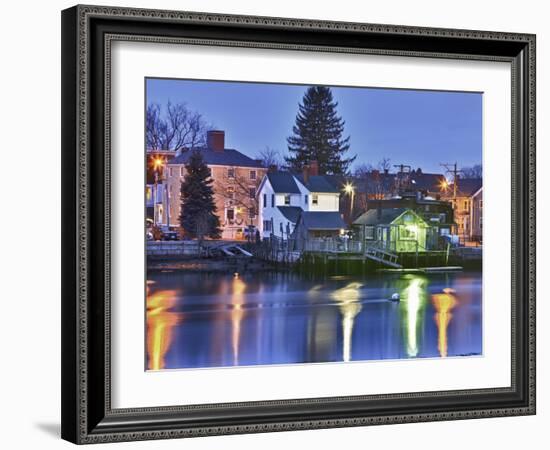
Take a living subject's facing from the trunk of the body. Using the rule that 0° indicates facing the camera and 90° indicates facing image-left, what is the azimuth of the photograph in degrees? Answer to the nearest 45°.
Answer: approximately 315°

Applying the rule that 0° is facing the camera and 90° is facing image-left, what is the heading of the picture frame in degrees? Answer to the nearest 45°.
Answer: approximately 315°
